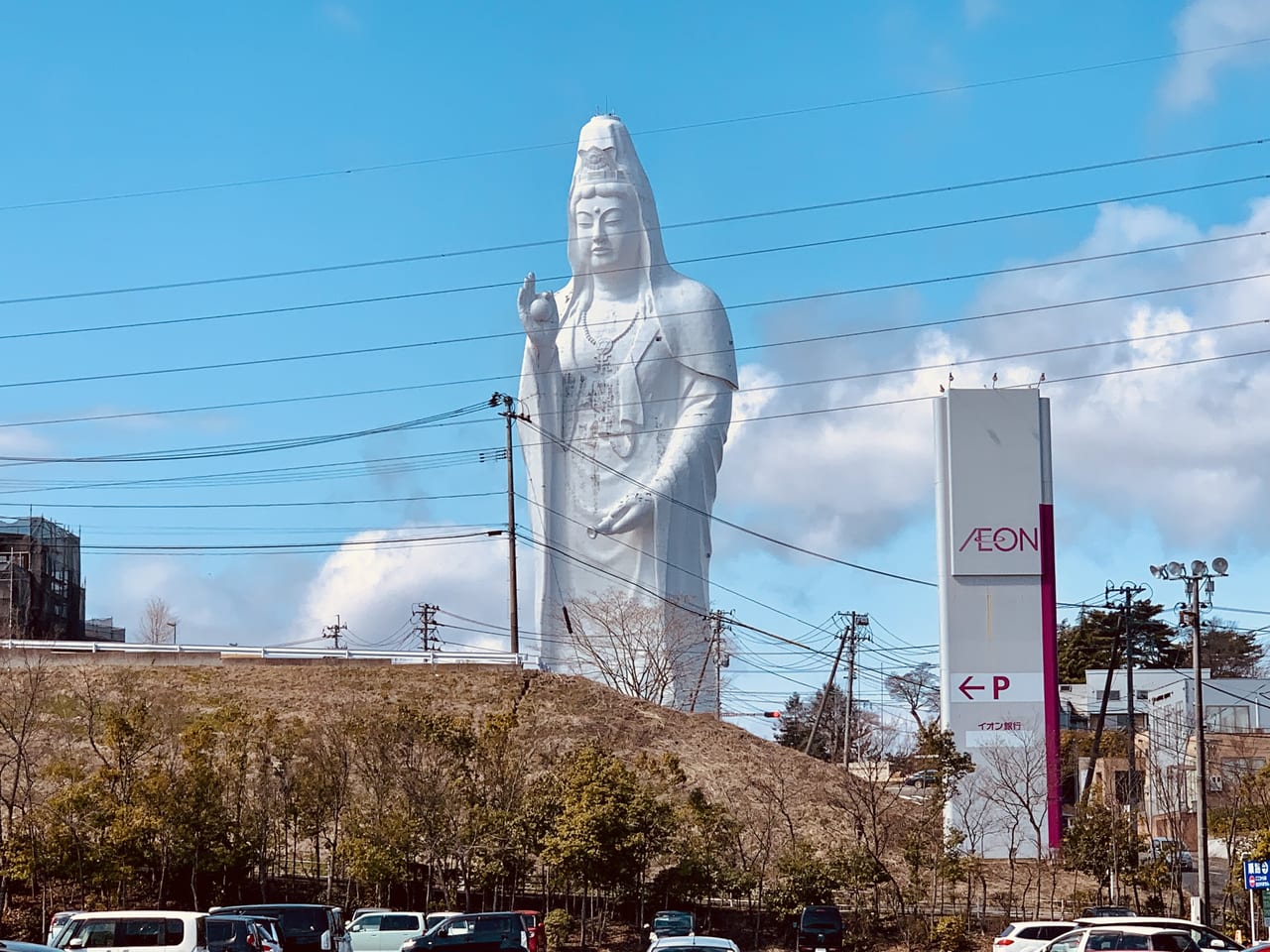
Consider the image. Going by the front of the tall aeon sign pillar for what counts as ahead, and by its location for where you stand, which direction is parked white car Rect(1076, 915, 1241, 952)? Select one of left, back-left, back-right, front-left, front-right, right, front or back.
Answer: front

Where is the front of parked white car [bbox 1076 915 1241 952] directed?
to the viewer's right

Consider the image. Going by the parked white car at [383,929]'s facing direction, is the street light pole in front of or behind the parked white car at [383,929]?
behind

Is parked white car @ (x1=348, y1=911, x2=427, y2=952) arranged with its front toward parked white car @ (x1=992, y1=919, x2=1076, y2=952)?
no

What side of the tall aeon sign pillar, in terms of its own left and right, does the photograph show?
front

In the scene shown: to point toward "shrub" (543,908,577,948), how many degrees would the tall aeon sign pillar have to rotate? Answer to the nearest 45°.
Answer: approximately 45° to its right

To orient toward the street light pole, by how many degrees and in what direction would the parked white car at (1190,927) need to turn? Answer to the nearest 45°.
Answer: approximately 90° to its left

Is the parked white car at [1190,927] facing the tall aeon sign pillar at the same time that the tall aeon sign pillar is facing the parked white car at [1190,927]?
no

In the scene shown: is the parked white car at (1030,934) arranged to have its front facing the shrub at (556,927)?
no
